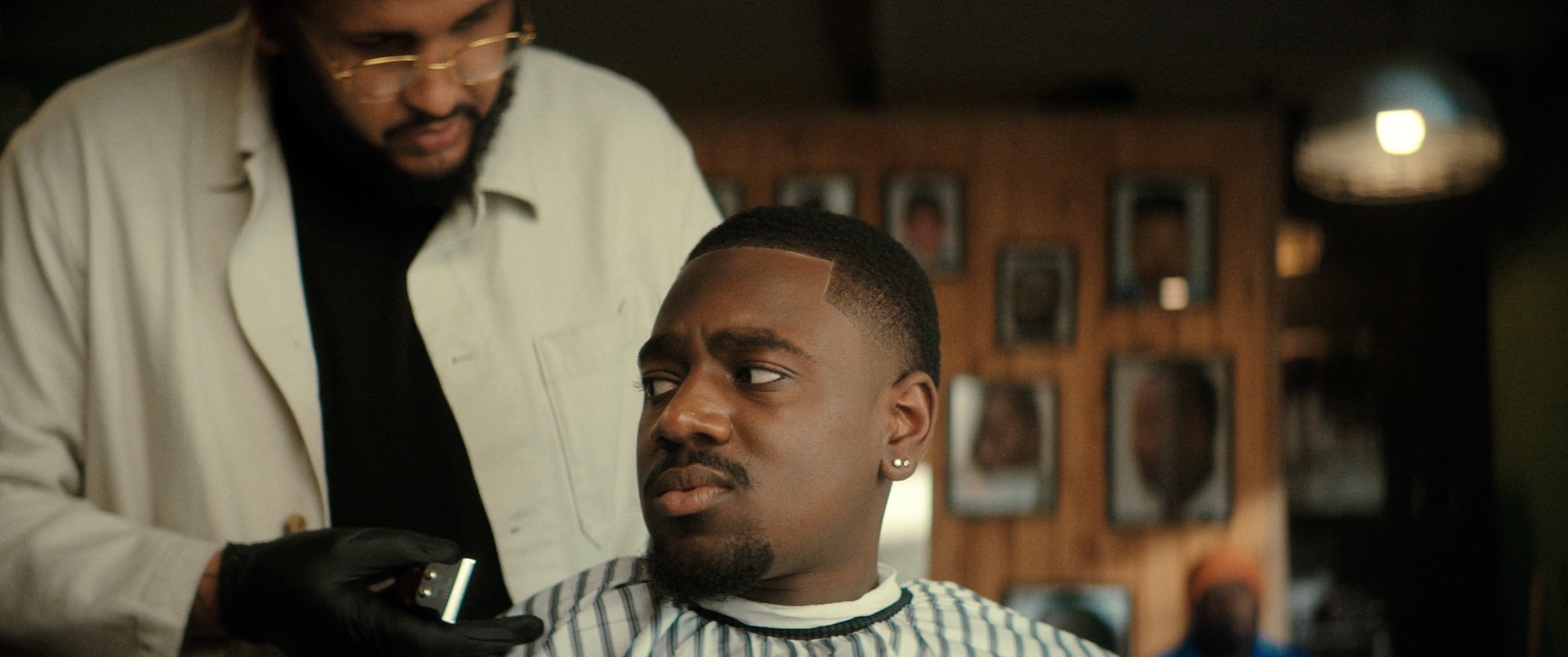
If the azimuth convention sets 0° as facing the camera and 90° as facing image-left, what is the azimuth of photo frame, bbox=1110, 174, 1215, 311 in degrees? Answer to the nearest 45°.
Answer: approximately 0°

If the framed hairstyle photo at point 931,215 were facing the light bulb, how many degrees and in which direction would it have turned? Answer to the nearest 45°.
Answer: approximately 45° to its left

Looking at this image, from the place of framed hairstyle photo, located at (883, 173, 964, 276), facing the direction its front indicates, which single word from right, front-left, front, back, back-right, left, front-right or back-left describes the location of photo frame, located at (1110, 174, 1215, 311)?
left

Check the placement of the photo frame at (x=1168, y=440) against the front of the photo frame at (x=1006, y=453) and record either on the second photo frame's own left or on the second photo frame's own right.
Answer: on the second photo frame's own left

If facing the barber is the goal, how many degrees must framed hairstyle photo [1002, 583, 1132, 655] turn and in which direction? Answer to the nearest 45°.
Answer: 0° — it already faces them

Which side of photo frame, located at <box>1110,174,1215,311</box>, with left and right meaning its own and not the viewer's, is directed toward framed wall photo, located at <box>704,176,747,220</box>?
right

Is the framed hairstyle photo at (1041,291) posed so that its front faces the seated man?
yes

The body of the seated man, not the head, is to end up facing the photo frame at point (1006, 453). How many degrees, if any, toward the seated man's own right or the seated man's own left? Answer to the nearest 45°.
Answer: approximately 180°

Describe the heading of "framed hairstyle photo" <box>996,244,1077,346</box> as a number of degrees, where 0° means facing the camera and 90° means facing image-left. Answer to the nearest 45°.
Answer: approximately 0°
